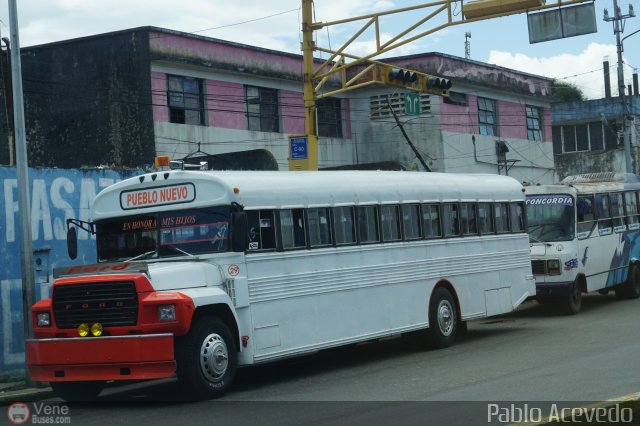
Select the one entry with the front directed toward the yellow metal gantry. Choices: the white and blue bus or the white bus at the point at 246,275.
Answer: the white and blue bus

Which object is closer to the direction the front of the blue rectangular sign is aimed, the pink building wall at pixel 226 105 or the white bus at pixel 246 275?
the white bus

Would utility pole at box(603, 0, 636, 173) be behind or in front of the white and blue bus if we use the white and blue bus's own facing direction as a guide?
behind

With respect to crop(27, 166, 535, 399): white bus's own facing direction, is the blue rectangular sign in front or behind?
behind

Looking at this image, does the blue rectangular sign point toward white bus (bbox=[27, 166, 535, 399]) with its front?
yes

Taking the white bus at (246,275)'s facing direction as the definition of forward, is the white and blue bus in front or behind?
behind

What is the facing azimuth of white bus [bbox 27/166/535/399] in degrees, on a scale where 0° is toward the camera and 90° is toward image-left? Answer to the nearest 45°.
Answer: approximately 45°

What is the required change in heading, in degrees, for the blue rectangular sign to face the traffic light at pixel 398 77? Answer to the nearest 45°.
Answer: approximately 90° to its left

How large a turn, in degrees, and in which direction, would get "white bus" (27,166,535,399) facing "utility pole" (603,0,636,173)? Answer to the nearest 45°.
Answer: approximately 180°

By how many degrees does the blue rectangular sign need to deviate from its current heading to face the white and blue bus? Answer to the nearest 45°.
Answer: approximately 90° to its left

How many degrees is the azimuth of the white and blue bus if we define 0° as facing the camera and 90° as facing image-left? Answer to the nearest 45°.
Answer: approximately 45°
